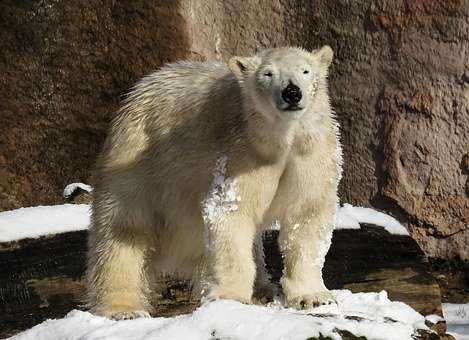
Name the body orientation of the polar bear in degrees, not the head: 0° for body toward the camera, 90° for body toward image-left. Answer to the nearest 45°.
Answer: approximately 315°
